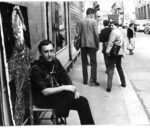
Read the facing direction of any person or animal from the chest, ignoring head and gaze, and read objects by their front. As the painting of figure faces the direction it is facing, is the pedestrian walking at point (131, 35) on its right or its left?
on its left

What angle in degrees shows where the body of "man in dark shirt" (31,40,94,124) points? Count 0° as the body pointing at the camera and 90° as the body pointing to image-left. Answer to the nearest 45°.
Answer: approximately 315°

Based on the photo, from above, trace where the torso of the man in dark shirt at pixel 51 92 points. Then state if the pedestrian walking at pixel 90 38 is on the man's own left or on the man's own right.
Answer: on the man's own left
